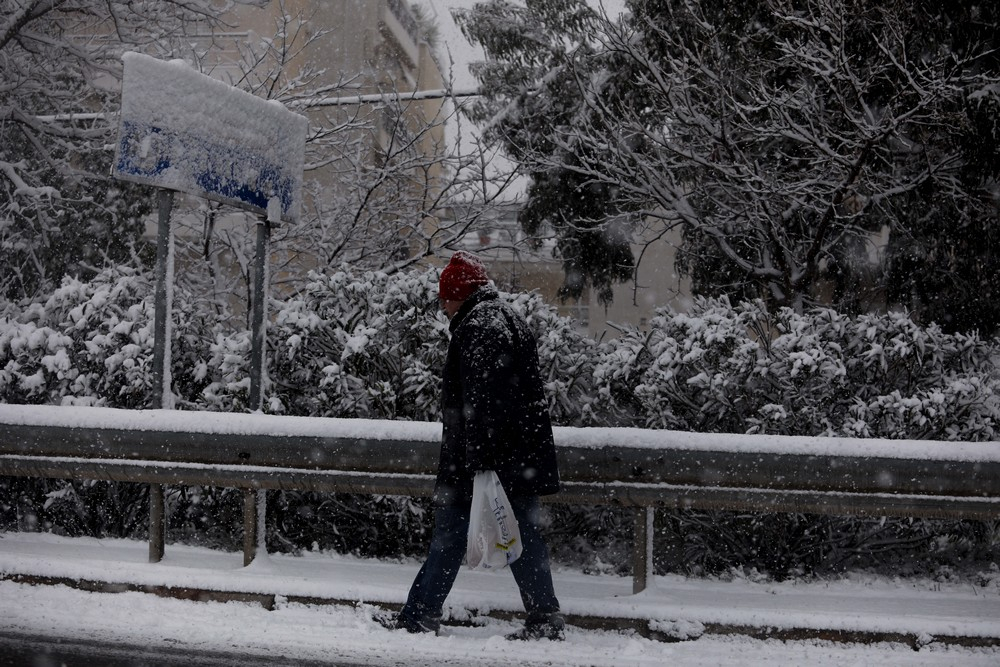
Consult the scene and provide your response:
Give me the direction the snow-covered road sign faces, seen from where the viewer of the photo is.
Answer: facing the viewer and to the right of the viewer

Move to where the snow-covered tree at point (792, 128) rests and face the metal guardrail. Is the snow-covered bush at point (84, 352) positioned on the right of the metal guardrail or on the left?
right

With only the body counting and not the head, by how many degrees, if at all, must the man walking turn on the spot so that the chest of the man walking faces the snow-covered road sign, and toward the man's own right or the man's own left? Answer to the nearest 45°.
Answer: approximately 45° to the man's own right

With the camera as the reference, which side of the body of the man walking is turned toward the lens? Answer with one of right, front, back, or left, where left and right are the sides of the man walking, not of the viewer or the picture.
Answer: left

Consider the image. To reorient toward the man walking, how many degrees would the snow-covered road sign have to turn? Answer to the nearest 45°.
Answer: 0° — it already faces them

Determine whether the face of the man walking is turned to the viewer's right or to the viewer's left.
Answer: to the viewer's left

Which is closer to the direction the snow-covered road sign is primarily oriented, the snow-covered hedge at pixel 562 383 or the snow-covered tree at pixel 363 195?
the snow-covered hedge

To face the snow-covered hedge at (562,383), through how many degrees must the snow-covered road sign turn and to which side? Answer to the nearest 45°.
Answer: approximately 45° to its left

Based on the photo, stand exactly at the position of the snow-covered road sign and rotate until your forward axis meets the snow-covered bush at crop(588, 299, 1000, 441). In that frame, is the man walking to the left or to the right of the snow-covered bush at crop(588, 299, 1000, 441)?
right

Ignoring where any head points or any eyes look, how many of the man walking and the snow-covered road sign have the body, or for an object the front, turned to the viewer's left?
1
